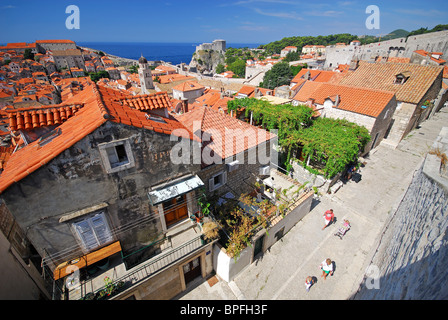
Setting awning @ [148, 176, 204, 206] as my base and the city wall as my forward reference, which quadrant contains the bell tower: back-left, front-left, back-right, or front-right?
back-left

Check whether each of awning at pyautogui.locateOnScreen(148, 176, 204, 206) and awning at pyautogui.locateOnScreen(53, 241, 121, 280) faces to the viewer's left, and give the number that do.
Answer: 0

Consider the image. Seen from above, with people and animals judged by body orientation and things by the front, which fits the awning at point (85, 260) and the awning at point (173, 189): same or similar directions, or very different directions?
same or similar directions

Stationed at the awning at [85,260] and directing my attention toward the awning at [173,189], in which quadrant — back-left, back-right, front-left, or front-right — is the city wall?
front-right

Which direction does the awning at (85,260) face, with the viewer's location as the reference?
facing the viewer and to the right of the viewer
